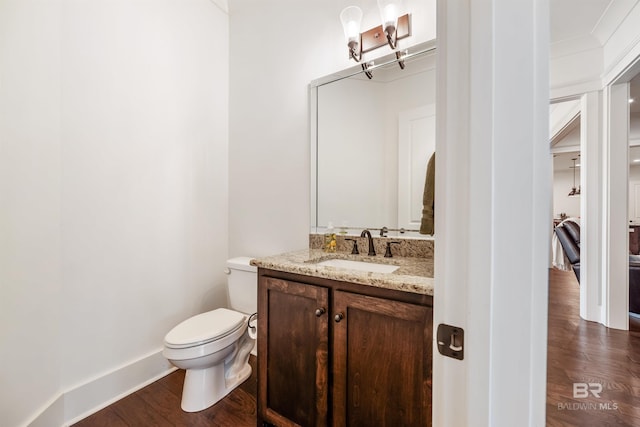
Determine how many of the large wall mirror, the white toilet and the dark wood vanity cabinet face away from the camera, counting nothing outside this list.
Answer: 0

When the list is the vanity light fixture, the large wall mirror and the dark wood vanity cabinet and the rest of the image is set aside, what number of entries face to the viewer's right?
0

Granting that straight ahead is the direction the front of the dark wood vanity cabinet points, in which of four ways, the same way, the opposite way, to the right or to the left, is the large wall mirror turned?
the same way

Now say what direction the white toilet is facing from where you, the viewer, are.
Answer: facing the viewer and to the left of the viewer

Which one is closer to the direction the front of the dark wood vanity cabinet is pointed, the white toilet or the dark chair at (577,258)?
the white toilet

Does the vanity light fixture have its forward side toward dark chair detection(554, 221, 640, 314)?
no

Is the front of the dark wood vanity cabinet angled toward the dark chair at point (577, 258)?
no

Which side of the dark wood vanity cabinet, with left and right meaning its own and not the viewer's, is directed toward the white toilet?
right

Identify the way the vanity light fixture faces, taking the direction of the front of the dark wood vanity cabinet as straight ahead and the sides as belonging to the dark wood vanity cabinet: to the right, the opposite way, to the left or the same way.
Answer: the same way

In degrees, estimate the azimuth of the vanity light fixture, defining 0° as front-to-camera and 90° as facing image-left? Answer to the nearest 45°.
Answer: approximately 45°

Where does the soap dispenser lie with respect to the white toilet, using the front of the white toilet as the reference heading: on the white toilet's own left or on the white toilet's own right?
on the white toilet's own left
